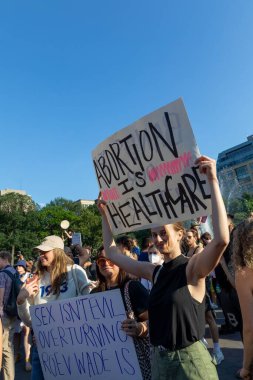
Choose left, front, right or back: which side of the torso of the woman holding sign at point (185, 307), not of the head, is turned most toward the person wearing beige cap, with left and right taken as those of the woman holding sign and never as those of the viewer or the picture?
right

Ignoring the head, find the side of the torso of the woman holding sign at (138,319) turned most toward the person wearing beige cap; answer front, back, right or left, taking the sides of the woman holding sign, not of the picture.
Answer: right

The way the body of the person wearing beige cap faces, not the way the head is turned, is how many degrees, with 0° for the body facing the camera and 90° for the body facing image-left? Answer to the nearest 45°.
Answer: approximately 45°

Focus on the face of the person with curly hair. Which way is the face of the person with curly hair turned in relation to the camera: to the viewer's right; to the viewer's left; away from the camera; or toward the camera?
away from the camera

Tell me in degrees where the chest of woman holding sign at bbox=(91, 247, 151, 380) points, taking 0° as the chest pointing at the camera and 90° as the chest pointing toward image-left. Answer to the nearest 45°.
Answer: approximately 45°

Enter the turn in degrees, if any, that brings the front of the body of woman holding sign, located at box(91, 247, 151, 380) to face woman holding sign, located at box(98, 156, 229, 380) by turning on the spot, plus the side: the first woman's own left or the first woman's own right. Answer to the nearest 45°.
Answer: approximately 45° to the first woman's own left

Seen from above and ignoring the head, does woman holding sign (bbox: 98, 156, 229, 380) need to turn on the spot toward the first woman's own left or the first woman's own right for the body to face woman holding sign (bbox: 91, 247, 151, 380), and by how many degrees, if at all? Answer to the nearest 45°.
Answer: approximately 90° to the first woman's own right

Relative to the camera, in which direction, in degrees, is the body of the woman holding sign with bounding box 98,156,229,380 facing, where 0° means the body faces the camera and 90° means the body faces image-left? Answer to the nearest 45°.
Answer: approximately 45°

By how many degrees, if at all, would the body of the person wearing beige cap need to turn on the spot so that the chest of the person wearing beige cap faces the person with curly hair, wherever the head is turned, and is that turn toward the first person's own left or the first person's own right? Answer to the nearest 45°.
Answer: approximately 90° to the first person's own left

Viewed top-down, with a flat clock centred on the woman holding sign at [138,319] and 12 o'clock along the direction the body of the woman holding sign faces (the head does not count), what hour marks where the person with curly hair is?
The person with curly hair is roughly at 9 o'clock from the woman holding sign.
